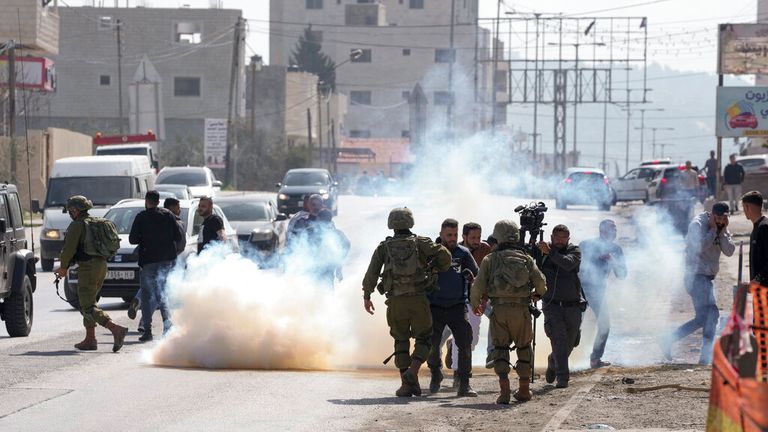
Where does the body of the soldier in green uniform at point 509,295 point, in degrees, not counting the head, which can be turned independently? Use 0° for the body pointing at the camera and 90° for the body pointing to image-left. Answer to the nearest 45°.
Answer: approximately 180°

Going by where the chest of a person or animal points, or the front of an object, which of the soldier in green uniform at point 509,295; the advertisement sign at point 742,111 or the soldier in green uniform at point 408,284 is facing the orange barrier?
the advertisement sign

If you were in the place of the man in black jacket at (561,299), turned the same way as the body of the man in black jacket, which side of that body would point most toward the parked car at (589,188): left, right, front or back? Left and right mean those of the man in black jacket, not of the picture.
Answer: back

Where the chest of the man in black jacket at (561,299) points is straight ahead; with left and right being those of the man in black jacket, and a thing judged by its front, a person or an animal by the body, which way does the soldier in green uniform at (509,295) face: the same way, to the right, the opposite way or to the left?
the opposite way

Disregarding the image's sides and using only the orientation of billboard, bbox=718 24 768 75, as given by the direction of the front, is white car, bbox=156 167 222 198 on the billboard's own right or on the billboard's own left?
on the billboard's own right

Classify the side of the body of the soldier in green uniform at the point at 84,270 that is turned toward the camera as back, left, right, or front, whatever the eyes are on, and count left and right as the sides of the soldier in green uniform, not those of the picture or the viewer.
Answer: left

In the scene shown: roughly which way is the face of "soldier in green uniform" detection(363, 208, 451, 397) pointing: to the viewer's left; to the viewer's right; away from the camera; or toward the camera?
away from the camera

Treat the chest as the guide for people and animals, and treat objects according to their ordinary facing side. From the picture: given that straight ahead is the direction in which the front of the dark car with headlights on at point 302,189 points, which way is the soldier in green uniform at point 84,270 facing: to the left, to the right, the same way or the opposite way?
to the right

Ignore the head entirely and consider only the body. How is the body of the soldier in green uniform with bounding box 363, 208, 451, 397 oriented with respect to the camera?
away from the camera
